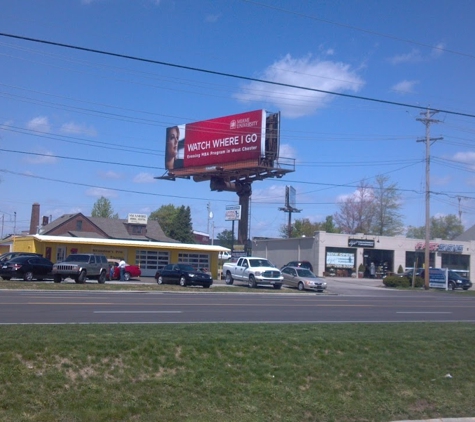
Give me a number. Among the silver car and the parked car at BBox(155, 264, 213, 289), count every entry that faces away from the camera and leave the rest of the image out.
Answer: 0

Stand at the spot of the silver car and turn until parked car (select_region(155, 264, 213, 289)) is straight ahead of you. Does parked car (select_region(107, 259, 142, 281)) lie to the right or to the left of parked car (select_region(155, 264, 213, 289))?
right

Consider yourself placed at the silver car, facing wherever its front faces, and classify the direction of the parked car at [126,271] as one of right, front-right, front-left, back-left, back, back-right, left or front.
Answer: back-right

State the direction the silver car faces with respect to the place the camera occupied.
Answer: facing the viewer and to the right of the viewer
